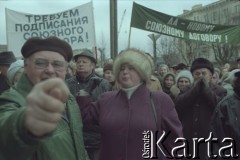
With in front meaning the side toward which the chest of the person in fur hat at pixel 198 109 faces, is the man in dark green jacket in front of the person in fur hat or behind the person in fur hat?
in front

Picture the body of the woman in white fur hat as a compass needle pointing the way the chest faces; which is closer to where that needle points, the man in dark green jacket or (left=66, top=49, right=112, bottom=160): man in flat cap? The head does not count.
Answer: the man in dark green jacket

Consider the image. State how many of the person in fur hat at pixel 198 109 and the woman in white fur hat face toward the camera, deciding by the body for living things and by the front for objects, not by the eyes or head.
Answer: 2

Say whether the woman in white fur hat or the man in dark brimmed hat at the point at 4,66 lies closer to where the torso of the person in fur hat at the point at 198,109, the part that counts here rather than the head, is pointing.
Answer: the woman in white fur hat

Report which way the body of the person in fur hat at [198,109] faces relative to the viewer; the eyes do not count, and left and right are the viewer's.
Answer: facing the viewer

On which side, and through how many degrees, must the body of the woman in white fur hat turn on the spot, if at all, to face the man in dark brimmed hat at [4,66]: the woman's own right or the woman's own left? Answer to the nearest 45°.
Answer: approximately 135° to the woman's own right
